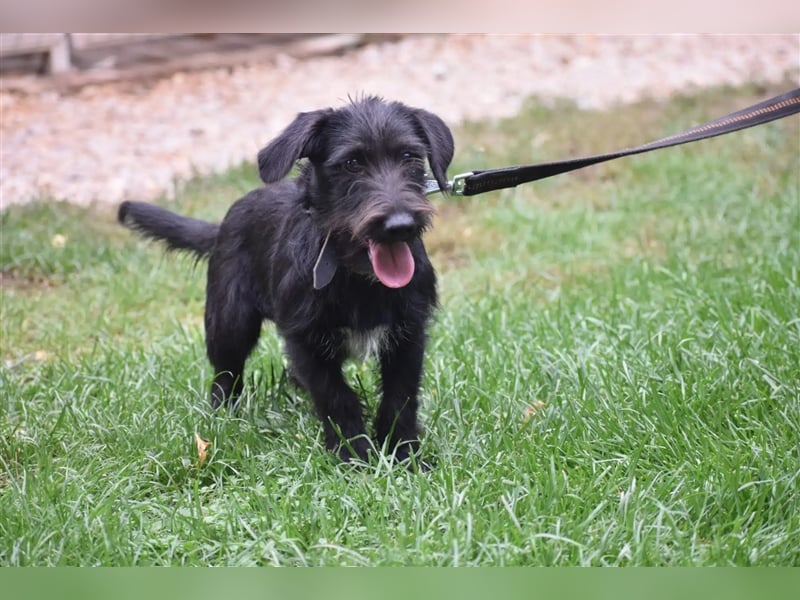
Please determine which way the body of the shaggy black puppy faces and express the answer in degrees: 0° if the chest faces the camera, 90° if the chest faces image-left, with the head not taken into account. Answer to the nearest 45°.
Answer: approximately 315°

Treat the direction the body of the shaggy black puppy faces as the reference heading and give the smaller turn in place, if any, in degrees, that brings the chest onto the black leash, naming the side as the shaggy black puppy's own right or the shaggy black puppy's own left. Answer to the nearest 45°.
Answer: approximately 45° to the shaggy black puppy's own left
